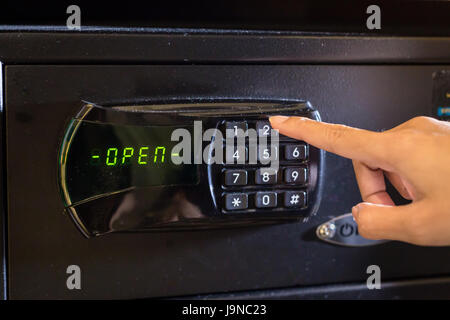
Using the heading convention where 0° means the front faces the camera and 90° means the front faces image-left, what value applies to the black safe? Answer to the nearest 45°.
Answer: approximately 0°
